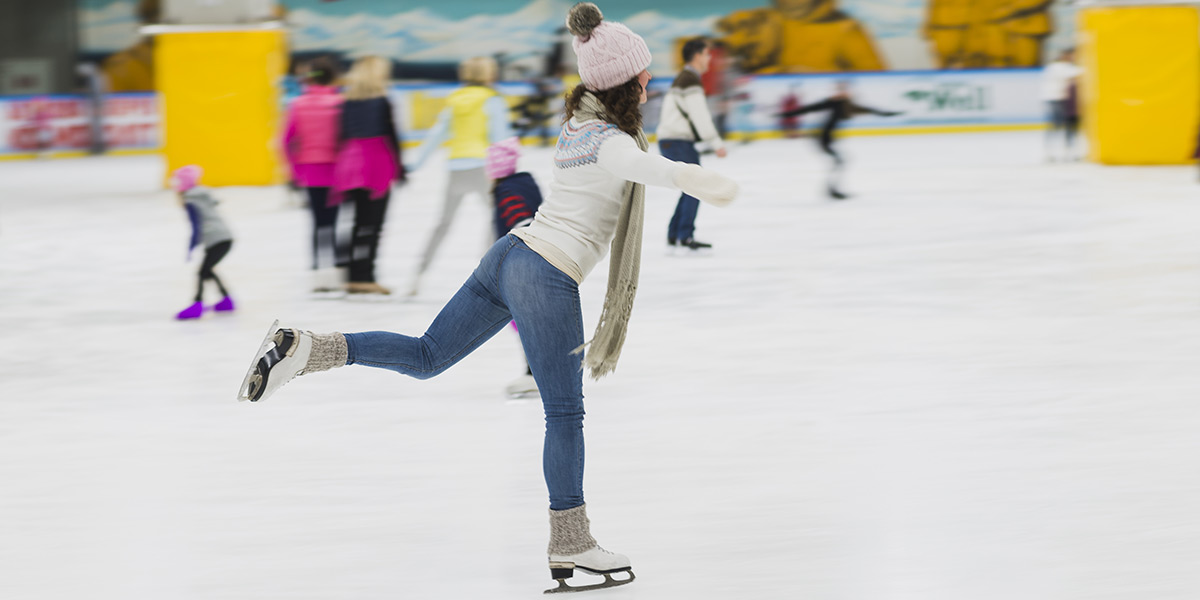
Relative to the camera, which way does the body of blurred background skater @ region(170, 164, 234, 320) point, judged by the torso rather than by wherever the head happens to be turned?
to the viewer's left

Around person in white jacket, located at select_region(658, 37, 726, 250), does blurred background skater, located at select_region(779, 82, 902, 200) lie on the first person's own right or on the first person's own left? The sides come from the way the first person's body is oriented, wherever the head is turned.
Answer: on the first person's own left

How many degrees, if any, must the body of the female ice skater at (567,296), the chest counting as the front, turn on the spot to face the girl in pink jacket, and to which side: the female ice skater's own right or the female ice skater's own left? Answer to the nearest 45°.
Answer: approximately 90° to the female ice skater's own left

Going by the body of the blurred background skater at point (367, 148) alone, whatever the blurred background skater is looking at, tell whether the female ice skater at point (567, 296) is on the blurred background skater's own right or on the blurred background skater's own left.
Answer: on the blurred background skater's own right

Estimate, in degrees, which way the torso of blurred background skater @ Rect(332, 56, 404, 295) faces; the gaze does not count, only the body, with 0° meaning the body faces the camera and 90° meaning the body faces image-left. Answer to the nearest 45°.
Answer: approximately 225°

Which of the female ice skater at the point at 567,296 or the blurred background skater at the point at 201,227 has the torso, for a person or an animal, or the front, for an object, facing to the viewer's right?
the female ice skater
